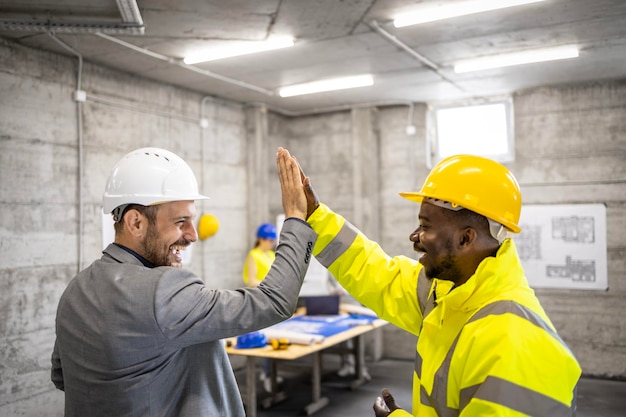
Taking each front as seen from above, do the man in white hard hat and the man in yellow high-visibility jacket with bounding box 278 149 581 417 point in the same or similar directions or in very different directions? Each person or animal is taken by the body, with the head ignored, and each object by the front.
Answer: very different directions

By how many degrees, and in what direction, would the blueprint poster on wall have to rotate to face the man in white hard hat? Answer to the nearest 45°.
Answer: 0° — it already faces them

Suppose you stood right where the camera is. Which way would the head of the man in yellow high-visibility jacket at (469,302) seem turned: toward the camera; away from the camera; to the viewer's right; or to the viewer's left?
to the viewer's left

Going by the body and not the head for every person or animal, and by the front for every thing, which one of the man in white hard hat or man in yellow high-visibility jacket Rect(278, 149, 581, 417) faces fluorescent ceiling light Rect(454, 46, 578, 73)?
the man in white hard hat

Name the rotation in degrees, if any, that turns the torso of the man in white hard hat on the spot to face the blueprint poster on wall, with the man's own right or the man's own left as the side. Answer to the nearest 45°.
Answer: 0° — they already face it

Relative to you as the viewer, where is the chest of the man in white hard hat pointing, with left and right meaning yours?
facing away from the viewer and to the right of the viewer

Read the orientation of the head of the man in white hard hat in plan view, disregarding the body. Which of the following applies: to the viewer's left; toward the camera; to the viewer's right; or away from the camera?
to the viewer's right

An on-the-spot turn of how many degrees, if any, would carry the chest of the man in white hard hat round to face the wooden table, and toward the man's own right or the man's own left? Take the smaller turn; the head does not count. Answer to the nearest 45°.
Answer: approximately 45° to the man's own left

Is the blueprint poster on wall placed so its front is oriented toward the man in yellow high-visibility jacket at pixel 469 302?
yes

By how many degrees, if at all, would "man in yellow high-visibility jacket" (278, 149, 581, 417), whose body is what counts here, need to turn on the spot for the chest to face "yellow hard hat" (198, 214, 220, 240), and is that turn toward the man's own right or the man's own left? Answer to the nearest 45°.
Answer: approximately 90° to the man's own right

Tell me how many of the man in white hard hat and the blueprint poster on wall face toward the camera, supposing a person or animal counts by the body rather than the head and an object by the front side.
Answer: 1

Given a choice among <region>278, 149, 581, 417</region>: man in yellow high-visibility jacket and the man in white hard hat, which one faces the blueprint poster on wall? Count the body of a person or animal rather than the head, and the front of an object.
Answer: the man in white hard hat

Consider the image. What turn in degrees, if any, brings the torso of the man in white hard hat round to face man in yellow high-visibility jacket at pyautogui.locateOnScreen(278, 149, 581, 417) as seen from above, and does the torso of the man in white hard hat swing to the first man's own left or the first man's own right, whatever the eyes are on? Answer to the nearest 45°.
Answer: approximately 45° to the first man's own right

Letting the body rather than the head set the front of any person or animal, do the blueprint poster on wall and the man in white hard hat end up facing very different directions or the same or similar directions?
very different directions

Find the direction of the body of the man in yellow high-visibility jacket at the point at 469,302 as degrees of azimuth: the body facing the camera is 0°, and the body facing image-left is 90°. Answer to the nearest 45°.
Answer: approximately 45°
